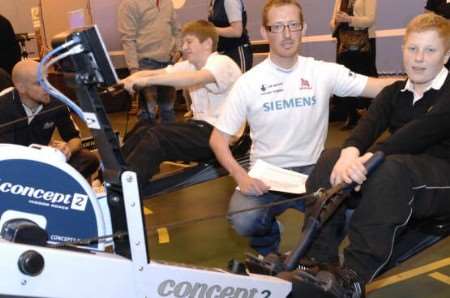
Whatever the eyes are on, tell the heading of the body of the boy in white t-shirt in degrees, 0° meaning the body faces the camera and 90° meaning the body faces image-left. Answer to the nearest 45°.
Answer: approximately 90°

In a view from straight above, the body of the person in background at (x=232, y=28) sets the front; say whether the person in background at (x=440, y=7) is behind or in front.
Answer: behind

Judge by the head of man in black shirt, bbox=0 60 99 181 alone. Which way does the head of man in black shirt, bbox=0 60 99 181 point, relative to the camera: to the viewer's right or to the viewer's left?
to the viewer's right

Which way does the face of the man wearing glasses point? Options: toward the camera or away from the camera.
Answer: toward the camera

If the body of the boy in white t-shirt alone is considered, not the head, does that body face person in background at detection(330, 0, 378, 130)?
no

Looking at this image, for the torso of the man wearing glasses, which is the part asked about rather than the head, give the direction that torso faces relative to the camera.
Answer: toward the camera
